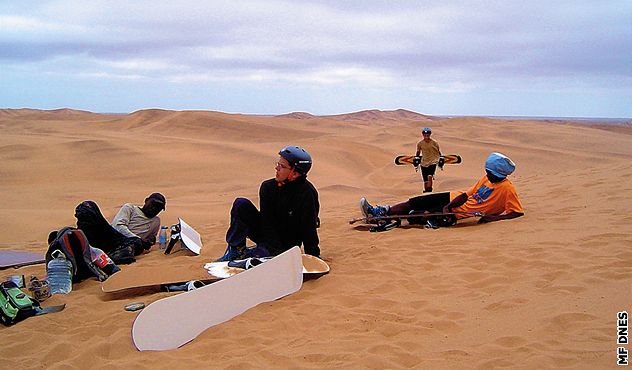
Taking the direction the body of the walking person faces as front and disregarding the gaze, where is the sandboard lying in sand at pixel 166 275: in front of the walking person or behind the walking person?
in front

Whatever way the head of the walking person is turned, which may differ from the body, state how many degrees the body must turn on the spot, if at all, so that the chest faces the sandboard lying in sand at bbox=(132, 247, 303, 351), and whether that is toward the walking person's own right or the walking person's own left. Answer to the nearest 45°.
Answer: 0° — they already face it

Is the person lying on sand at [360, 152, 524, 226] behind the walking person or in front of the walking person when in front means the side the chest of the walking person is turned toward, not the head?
in front

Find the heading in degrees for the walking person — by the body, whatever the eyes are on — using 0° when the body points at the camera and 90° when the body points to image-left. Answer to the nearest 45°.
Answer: approximately 0°

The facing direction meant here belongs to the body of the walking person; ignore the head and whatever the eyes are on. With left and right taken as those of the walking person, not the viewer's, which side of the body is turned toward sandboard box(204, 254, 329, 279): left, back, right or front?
front

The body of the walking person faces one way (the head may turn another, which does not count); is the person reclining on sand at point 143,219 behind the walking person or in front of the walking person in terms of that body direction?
in front

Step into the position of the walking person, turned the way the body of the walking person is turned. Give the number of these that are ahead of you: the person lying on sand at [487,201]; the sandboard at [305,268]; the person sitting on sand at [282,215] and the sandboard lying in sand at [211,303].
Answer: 4

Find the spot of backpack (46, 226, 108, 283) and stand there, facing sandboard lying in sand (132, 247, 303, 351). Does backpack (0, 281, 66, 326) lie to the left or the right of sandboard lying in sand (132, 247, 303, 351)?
right
